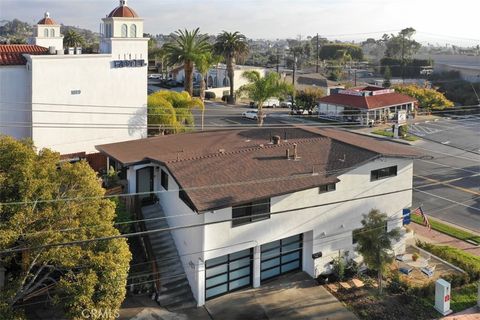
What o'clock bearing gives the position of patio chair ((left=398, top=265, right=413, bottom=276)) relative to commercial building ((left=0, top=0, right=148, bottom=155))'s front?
The patio chair is roughly at 3 o'clock from the commercial building.

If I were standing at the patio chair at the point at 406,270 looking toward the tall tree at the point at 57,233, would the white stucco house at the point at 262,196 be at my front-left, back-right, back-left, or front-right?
front-right

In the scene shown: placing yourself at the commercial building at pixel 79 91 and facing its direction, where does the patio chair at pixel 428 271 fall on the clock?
The patio chair is roughly at 3 o'clock from the commercial building.

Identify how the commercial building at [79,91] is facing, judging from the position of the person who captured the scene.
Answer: facing away from the viewer and to the right of the viewer

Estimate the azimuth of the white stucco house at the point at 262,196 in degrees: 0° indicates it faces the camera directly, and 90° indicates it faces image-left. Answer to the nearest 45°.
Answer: approximately 315°

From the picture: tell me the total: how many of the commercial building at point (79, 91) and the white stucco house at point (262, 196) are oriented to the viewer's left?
0

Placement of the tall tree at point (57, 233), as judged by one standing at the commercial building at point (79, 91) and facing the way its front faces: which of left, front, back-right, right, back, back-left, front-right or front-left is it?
back-right

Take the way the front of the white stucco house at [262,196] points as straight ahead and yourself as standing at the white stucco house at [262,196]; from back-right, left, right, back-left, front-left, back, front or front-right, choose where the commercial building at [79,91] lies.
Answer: back
